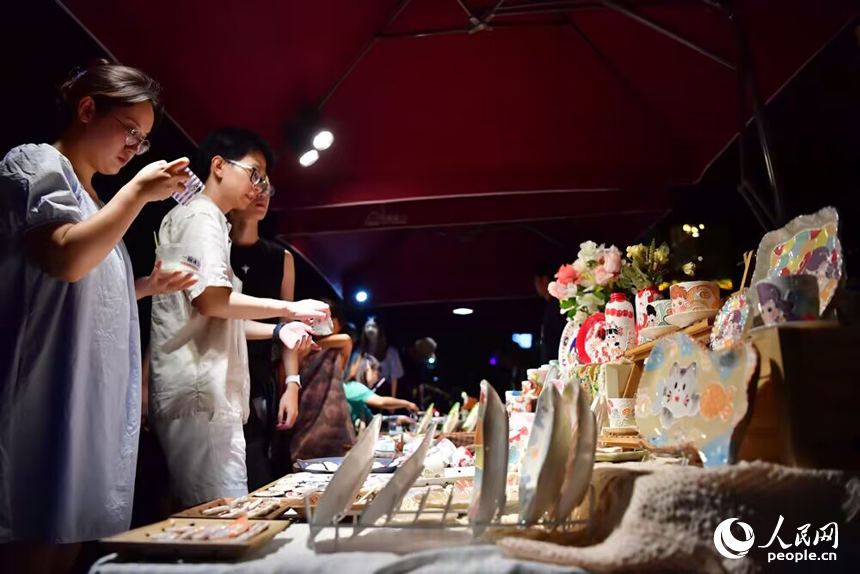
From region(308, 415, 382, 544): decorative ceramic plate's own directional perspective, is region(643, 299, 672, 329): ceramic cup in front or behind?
behind

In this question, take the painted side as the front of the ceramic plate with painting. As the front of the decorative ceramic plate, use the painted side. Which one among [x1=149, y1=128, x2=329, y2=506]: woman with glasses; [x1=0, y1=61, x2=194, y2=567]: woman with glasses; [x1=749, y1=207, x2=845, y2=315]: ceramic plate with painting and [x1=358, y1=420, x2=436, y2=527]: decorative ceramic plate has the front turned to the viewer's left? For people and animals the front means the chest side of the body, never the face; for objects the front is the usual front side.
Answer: the decorative ceramic plate

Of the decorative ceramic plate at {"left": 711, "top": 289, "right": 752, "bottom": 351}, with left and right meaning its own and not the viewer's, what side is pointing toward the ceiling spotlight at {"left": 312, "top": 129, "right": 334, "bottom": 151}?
right

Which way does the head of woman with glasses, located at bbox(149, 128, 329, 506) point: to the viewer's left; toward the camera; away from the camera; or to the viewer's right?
to the viewer's right

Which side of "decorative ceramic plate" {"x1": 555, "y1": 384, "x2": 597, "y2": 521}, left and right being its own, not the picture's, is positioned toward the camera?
left

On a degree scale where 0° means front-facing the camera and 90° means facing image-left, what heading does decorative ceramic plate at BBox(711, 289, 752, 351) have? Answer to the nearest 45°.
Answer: approximately 45°

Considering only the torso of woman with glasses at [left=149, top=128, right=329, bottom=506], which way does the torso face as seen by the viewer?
to the viewer's right

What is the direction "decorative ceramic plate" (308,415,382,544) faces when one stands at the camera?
facing to the left of the viewer

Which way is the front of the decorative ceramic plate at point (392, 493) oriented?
to the viewer's left

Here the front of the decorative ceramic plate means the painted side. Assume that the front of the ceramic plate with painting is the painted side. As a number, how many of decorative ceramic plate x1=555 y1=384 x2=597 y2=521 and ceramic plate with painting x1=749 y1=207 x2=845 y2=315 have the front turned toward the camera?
1

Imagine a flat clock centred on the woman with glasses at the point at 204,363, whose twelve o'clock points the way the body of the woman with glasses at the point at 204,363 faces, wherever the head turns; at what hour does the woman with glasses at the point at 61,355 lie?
the woman with glasses at the point at 61,355 is roughly at 4 o'clock from the woman with glasses at the point at 204,363.

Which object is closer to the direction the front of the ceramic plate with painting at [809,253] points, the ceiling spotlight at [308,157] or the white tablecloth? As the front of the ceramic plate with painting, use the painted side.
the white tablecloth
